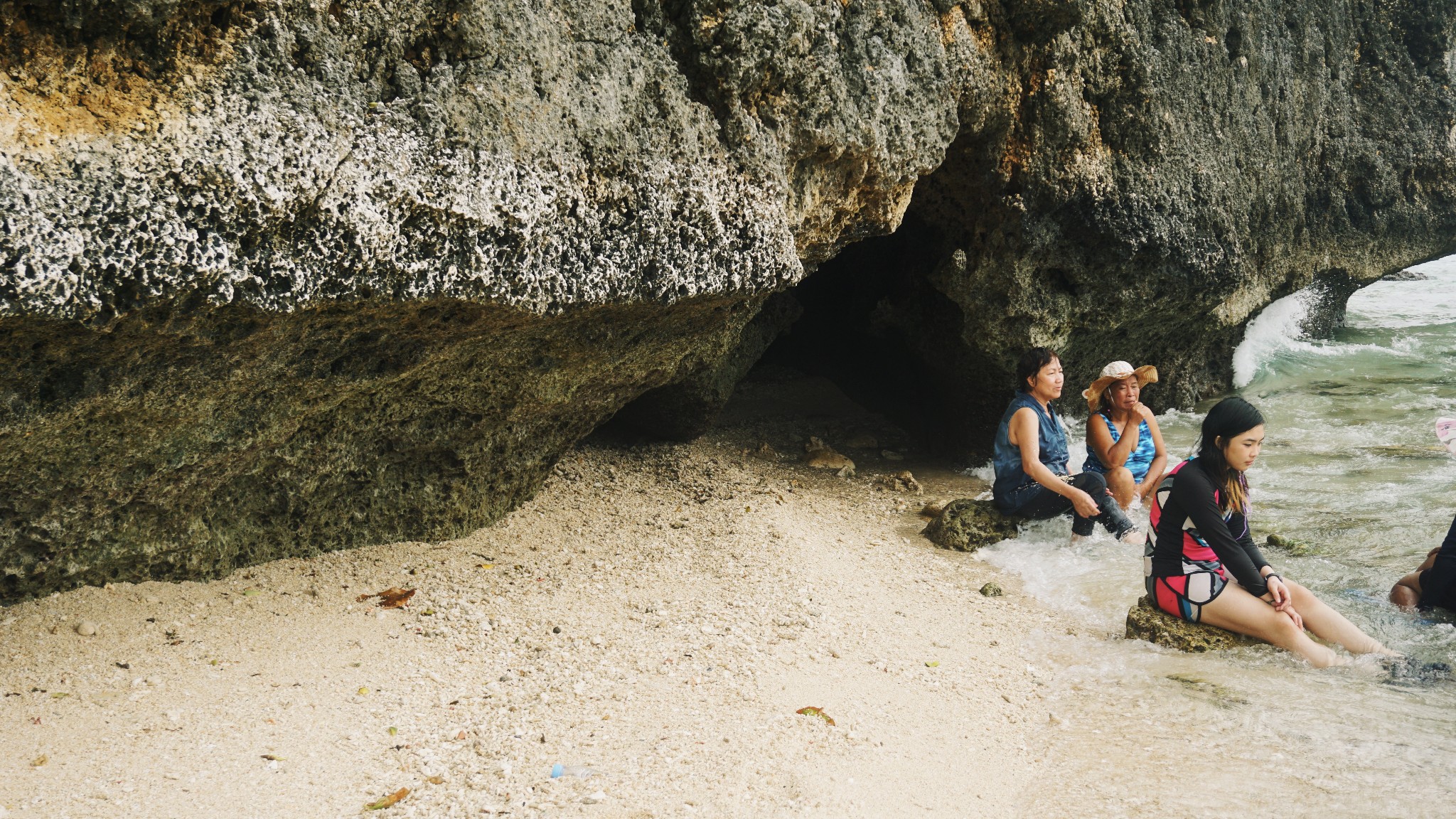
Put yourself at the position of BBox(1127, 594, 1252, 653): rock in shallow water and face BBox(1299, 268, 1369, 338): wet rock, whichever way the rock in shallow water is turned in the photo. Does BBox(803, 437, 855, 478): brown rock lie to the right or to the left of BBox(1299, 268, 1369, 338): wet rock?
left

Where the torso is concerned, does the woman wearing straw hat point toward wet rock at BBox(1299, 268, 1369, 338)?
no

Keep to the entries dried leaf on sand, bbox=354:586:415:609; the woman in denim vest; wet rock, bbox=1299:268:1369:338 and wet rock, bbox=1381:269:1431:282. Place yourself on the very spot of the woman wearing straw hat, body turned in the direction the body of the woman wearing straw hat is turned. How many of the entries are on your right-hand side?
2

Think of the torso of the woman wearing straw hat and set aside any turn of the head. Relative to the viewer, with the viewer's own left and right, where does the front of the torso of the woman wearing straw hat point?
facing the viewer and to the right of the viewer

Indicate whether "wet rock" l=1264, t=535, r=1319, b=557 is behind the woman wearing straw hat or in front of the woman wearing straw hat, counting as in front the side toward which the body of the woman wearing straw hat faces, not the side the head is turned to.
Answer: in front

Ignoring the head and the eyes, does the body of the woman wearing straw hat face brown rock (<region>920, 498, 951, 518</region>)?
no

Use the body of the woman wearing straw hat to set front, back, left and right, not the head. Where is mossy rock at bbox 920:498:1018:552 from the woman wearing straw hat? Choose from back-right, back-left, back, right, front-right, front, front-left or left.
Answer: right

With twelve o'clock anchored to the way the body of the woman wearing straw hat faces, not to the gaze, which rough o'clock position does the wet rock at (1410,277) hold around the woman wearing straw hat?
The wet rock is roughly at 8 o'clock from the woman wearing straw hat.

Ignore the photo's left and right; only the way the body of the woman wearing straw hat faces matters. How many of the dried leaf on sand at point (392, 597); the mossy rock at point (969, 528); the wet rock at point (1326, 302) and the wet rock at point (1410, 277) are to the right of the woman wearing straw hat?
2

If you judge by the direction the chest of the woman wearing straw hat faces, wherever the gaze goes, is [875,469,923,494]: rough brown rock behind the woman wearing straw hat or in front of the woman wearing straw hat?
behind

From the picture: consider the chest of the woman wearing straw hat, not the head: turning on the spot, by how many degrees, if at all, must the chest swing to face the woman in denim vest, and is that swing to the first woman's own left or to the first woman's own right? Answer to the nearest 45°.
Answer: approximately 90° to the first woman's own right

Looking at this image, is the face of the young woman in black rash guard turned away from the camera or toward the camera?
toward the camera

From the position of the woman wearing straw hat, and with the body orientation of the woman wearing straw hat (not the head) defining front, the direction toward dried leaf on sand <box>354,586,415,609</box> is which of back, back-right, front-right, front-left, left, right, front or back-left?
right

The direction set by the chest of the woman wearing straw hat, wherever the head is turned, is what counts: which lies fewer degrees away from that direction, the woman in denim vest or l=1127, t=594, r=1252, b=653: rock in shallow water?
the rock in shallow water

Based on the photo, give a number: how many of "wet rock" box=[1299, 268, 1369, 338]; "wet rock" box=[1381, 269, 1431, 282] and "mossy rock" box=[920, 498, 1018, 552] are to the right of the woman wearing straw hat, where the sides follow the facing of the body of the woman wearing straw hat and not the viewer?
1
